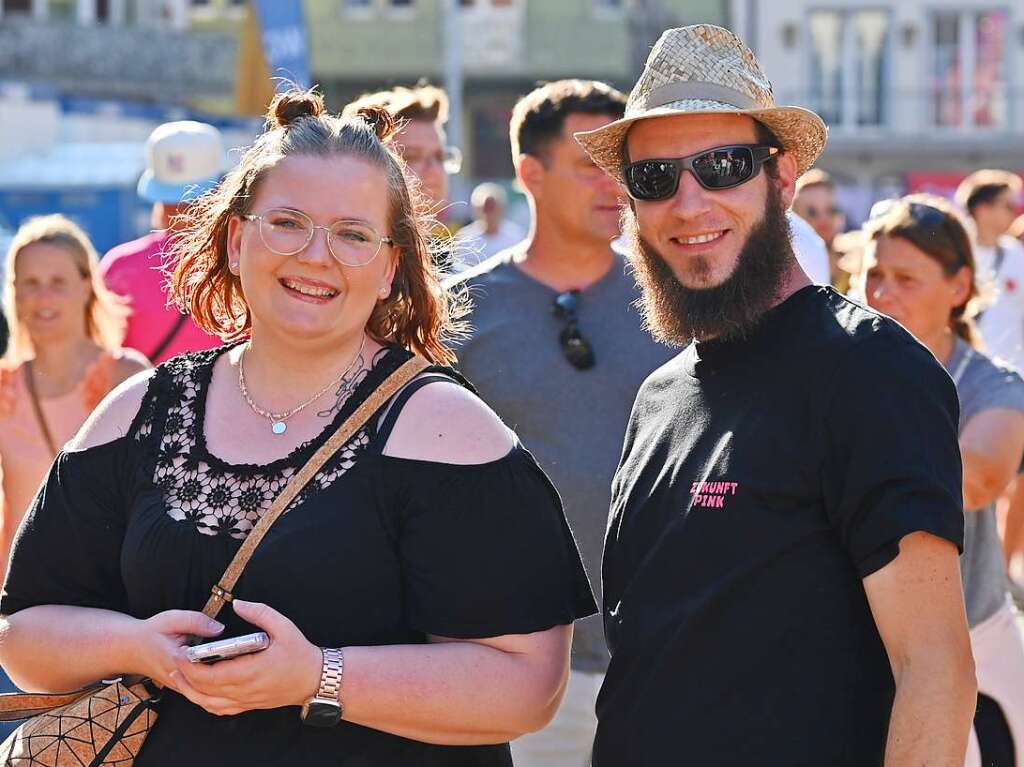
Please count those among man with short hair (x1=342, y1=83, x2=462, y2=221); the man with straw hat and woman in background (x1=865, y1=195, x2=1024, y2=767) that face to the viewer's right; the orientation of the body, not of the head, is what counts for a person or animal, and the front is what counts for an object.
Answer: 0

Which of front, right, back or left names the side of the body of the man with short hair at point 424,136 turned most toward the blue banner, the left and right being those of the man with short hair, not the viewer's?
back

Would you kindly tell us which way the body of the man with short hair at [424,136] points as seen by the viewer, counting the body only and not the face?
toward the camera

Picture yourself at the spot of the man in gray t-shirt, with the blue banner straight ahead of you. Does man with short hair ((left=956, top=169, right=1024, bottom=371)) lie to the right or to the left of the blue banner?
right

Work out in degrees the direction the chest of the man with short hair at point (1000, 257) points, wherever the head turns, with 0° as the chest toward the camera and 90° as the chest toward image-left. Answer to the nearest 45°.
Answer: approximately 315°

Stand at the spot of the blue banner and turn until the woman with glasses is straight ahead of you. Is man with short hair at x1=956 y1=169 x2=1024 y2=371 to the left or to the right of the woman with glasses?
left

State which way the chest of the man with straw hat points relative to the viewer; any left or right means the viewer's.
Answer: facing the viewer and to the left of the viewer

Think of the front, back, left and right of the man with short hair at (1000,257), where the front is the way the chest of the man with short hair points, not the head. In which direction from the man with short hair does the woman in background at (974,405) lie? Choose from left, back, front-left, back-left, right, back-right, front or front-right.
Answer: front-right

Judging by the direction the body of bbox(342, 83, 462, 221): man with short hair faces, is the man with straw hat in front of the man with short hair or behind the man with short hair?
in front

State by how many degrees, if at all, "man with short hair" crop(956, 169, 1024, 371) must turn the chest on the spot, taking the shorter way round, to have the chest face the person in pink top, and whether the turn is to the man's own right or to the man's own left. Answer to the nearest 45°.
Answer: approximately 90° to the man's own right

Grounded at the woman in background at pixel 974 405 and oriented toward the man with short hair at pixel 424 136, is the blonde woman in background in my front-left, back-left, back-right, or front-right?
front-left

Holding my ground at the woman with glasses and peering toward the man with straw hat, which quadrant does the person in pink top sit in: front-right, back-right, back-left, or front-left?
back-left

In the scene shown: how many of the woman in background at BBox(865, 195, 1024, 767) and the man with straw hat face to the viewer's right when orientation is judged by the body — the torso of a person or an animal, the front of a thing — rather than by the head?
0

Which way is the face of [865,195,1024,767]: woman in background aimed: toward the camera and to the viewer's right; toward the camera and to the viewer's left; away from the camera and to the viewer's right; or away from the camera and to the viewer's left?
toward the camera and to the viewer's left
